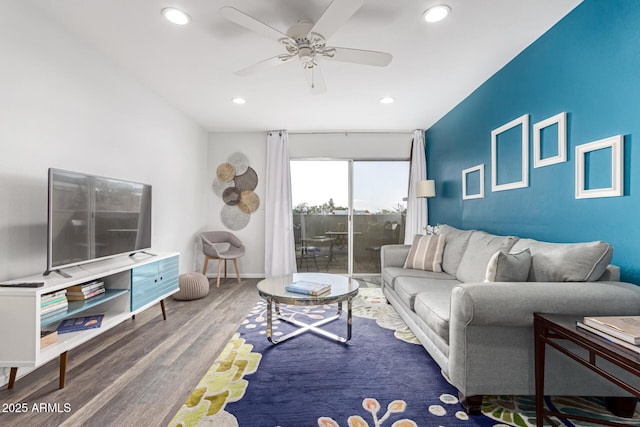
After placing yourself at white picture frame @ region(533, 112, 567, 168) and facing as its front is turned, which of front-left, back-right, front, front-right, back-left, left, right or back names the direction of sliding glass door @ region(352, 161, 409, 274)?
right

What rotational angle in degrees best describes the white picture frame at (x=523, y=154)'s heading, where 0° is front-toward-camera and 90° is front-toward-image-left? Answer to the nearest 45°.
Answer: approximately 45°

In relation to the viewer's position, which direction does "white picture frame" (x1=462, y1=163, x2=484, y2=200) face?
facing the viewer and to the left of the viewer

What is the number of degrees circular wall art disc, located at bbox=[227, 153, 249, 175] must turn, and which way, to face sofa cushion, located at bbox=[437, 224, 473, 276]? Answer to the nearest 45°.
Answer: approximately 45° to its left

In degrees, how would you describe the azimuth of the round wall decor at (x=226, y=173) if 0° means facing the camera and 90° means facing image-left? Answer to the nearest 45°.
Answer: approximately 0°

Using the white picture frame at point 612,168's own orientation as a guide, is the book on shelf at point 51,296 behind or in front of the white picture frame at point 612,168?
in front

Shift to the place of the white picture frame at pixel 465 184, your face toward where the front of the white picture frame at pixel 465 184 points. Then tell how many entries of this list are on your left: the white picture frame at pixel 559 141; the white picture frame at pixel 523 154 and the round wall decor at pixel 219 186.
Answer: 2

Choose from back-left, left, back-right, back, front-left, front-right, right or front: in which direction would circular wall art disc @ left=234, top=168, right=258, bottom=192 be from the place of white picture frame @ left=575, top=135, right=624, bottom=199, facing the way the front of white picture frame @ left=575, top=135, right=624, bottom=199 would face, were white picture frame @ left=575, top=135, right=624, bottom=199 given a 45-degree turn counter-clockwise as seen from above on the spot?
right

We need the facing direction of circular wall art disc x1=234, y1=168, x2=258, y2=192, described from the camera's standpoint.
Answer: facing the viewer

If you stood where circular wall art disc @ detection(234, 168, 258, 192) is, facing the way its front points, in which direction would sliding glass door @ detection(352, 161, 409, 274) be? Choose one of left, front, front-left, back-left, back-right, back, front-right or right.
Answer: left

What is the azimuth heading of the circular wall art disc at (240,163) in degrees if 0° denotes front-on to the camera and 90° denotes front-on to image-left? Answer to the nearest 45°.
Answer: approximately 0°

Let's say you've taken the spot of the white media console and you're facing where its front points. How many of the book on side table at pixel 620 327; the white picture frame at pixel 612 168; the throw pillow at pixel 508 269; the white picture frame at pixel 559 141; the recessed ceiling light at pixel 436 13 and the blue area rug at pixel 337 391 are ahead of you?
6

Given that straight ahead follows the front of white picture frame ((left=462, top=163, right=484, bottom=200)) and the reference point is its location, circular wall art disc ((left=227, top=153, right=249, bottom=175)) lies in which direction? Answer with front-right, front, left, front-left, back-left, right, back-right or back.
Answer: front-right

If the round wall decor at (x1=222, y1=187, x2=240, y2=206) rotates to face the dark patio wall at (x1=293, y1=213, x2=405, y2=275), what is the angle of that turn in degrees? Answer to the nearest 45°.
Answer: approximately 90° to its left

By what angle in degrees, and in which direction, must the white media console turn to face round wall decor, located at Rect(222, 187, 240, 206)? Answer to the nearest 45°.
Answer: approximately 90° to its left

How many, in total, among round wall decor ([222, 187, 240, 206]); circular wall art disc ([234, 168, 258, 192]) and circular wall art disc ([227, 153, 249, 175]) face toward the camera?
3
